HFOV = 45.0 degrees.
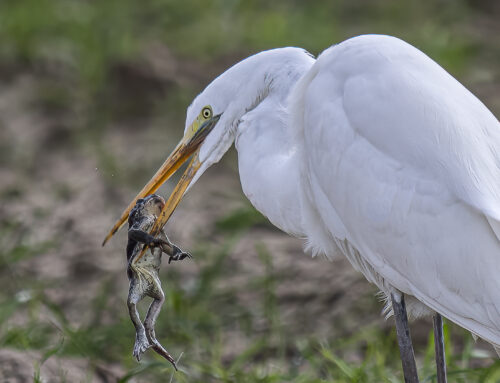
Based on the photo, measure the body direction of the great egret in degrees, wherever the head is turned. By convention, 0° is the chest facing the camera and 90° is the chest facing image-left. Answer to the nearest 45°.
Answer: approximately 90°
